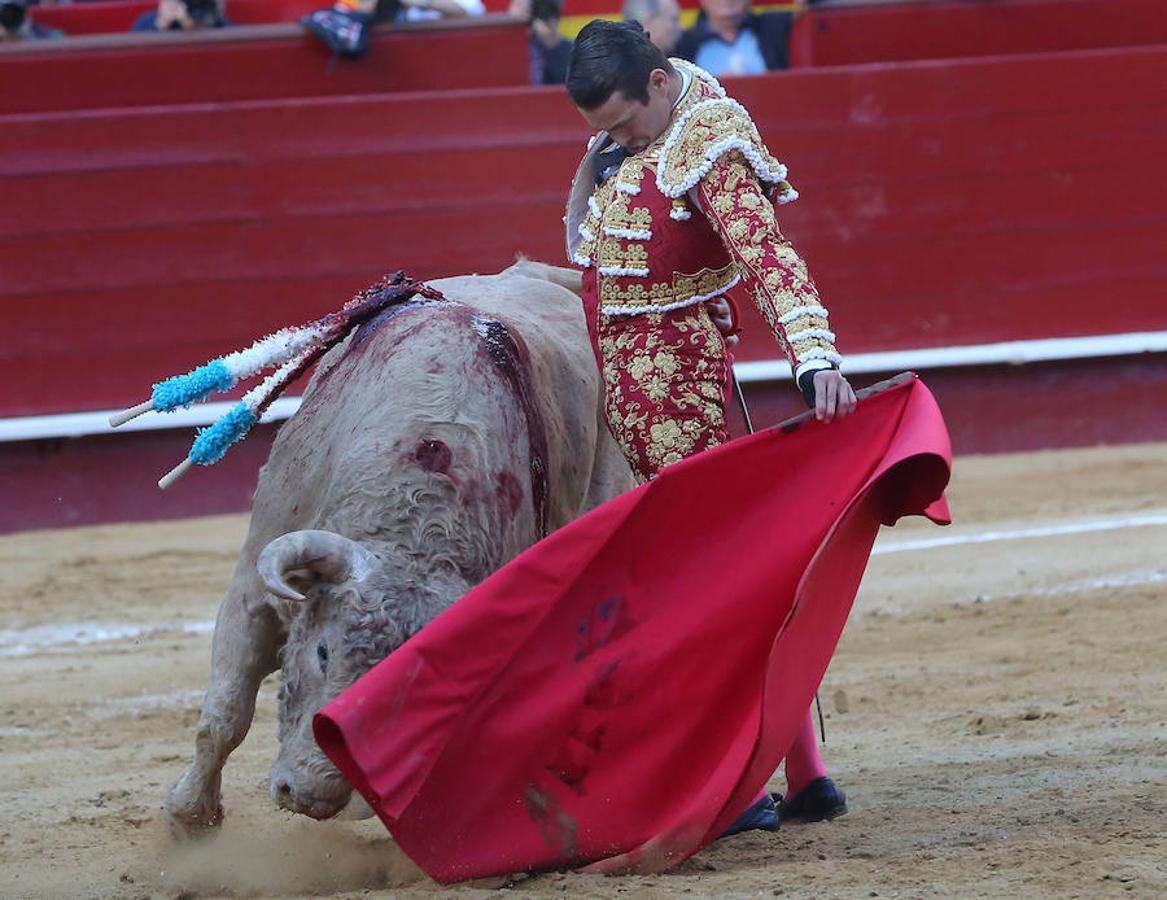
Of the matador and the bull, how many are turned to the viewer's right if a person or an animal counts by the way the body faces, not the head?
0

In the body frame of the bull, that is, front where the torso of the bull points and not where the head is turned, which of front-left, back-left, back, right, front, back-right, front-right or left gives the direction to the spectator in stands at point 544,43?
back-right

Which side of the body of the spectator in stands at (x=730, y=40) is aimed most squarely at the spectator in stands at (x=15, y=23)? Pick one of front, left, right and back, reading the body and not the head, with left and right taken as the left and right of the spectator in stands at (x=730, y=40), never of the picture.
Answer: right

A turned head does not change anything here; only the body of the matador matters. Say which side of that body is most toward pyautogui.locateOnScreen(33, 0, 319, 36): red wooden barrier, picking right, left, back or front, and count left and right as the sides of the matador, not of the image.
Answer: right

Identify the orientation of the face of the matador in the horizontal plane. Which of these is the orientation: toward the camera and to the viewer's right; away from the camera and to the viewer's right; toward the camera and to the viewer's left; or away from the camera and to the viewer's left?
toward the camera and to the viewer's left

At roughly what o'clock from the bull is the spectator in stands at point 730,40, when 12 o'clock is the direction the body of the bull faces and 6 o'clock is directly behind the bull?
The spectator in stands is roughly at 5 o'clock from the bull.

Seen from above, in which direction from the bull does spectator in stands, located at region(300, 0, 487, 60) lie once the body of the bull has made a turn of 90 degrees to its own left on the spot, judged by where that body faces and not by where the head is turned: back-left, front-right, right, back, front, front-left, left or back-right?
back-left

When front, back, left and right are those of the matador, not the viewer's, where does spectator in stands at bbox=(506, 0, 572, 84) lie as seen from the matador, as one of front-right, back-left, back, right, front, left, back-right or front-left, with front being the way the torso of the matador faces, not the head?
back-right

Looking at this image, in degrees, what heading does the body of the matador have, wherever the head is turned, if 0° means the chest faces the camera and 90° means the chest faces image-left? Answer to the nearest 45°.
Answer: approximately 45°

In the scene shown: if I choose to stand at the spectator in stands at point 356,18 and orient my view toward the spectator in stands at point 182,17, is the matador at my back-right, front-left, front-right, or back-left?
back-left

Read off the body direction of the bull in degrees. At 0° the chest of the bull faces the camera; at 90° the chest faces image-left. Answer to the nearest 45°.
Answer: approximately 45°
